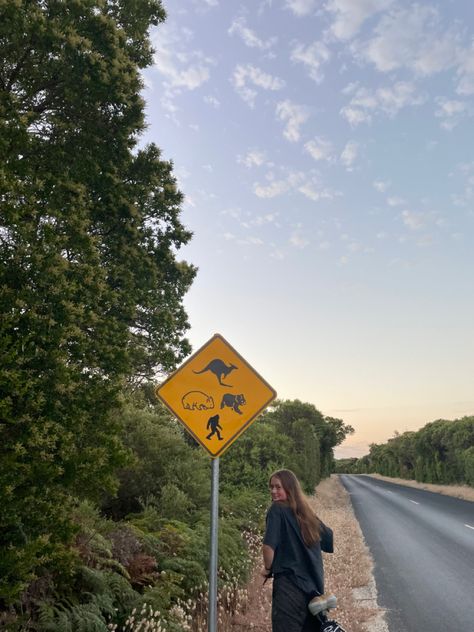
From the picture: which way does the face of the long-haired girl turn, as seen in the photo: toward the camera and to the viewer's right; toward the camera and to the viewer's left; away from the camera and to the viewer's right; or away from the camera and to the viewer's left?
toward the camera and to the viewer's left

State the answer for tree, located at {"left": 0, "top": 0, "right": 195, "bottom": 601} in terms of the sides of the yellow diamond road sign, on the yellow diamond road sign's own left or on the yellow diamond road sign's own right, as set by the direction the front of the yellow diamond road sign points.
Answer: on the yellow diamond road sign's own right

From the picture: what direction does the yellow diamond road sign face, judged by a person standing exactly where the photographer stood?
facing the viewer
